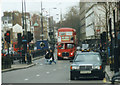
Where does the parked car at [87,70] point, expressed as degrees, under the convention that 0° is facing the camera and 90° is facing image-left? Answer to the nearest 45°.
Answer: approximately 0°

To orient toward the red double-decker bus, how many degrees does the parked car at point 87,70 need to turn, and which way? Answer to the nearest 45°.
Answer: approximately 180°

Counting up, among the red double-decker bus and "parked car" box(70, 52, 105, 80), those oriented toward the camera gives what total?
2

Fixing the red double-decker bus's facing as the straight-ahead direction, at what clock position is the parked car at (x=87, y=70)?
The parked car is roughly at 12 o'clock from the red double-decker bus.
